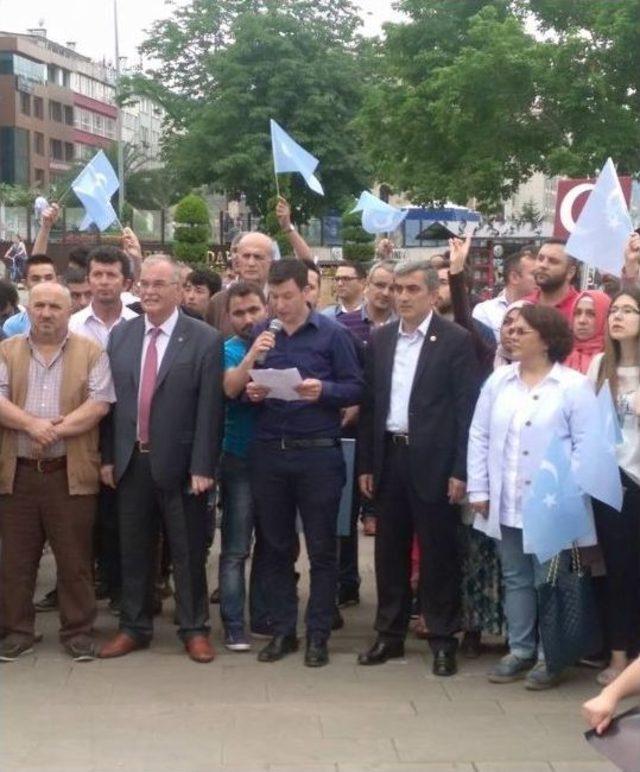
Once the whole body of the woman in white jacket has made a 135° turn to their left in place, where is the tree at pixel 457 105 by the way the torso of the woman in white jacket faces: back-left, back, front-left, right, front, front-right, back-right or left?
left

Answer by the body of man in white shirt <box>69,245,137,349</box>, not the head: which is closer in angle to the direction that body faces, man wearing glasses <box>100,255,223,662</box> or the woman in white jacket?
the man wearing glasses

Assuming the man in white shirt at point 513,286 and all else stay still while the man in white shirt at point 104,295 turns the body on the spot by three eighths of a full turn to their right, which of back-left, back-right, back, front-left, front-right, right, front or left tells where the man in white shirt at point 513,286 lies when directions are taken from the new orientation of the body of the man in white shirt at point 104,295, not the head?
back-right

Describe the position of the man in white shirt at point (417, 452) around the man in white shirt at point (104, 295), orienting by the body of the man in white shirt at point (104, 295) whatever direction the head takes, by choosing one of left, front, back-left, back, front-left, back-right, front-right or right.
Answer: front-left

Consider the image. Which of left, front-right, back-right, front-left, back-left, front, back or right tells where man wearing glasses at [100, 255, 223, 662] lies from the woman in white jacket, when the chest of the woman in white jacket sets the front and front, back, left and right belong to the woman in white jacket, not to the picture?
front-right

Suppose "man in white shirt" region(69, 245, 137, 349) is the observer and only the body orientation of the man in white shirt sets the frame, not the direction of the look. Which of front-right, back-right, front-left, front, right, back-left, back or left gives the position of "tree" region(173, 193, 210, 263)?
back

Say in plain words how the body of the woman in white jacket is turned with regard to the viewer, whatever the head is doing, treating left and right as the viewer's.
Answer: facing the viewer and to the left of the viewer

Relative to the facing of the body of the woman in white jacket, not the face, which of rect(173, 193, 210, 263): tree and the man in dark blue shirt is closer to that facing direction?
the man in dark blue shirt

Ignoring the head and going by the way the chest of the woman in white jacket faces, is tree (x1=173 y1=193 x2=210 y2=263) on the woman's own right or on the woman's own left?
on the woman's own right

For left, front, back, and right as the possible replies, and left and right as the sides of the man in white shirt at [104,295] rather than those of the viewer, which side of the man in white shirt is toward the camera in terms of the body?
front

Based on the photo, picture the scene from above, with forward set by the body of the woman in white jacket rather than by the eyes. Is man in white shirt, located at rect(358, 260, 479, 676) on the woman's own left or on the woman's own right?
on the woman's own right

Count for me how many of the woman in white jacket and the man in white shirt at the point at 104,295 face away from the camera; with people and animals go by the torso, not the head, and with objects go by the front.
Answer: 0

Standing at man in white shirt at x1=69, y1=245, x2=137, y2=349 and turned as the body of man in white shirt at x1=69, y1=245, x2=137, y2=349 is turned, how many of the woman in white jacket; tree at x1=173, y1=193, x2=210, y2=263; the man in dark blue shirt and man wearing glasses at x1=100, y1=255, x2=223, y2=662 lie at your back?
1
